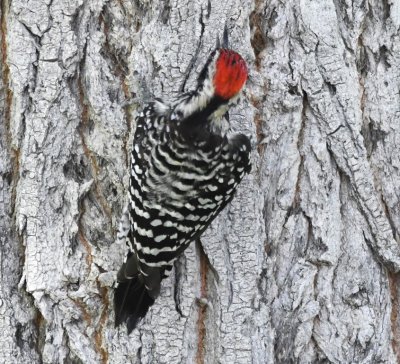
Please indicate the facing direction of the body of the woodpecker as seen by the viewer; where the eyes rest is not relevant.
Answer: away from the camera
